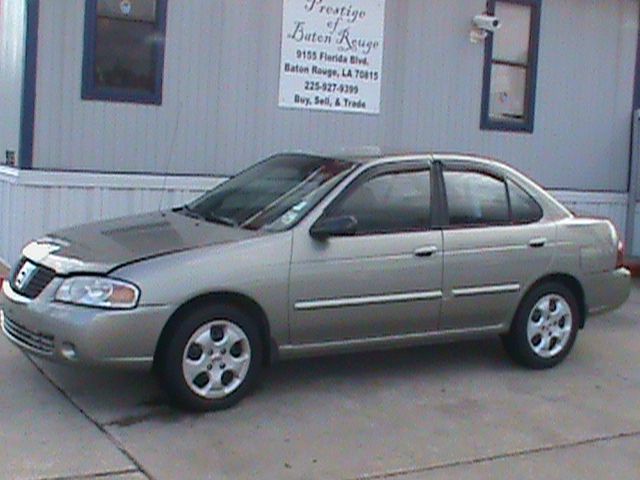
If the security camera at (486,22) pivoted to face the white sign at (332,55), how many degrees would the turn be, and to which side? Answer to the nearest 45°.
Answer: approximately 90° to its right

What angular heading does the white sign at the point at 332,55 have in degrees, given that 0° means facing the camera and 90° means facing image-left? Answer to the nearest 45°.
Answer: approximately 0°

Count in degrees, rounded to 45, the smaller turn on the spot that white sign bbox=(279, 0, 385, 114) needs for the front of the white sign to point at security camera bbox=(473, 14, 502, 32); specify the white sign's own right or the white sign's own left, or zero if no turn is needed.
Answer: approximately 135° to the white sign's own left
